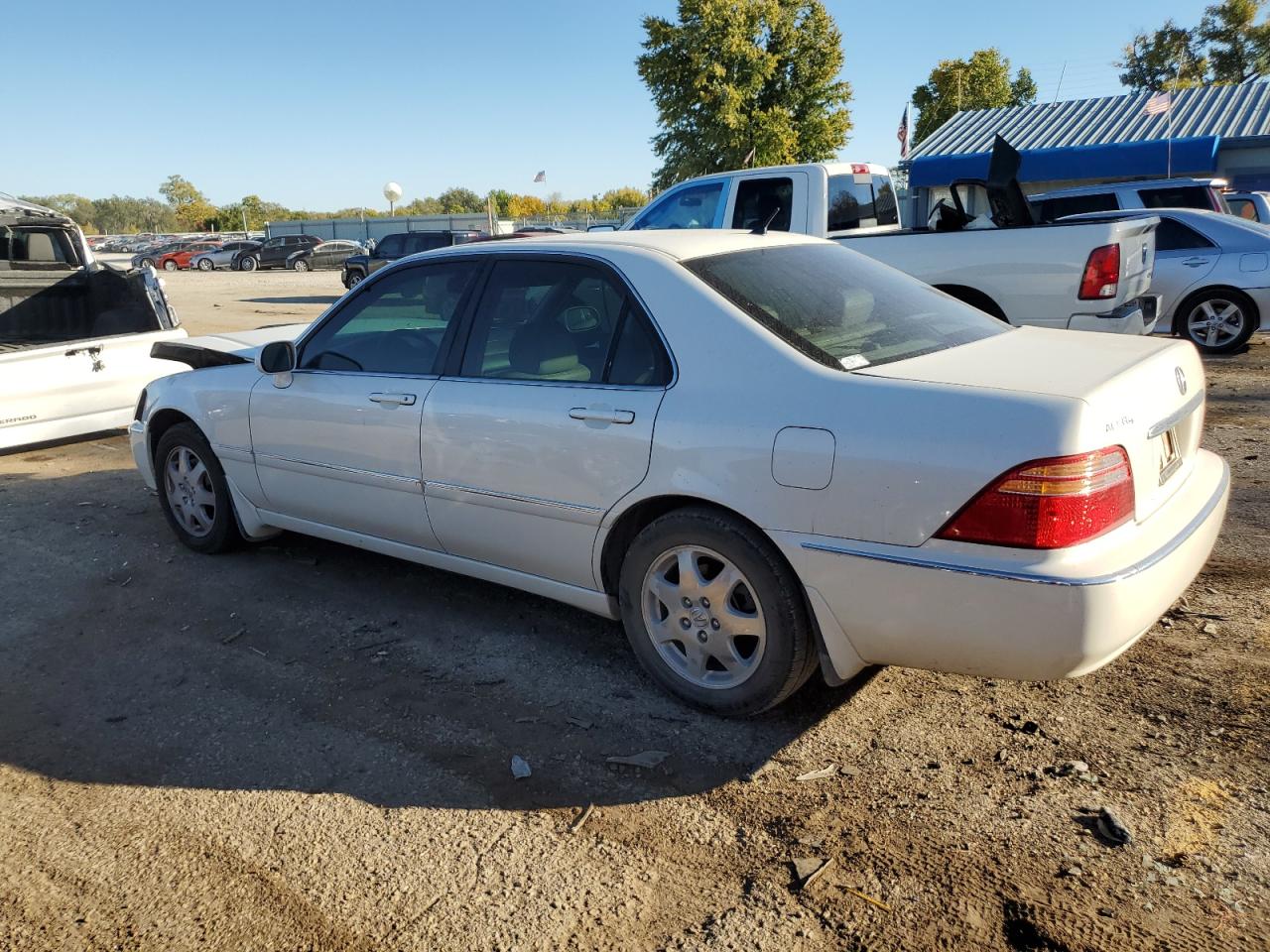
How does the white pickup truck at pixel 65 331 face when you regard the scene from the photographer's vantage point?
facing away from the viewer and to the left of the viewer

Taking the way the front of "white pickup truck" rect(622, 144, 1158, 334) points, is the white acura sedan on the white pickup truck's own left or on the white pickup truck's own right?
on the white pickup truck's own left

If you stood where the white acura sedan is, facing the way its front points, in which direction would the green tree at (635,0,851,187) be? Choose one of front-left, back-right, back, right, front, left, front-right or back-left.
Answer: front-right

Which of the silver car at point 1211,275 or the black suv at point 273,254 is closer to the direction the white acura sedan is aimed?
the black suv

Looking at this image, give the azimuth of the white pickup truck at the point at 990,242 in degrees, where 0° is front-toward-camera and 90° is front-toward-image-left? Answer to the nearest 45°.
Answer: approximately 135°

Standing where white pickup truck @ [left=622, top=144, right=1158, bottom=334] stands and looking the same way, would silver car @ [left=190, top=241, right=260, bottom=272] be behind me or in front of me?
in front

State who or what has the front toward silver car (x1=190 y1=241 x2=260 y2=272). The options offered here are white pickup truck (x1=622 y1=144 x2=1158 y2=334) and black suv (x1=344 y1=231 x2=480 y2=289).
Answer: the white pickup truck

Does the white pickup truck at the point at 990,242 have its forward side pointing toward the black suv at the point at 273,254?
yes

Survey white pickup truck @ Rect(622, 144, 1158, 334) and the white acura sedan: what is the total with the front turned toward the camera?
0

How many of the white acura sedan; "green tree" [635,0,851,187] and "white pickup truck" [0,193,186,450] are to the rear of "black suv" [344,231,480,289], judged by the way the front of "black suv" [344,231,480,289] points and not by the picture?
1

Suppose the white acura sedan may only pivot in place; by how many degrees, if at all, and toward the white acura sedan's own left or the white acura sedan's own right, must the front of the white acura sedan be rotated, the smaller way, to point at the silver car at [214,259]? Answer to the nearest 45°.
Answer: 0° — it already faces it

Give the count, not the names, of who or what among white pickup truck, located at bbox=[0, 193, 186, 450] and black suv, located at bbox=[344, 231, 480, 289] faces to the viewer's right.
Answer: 0
